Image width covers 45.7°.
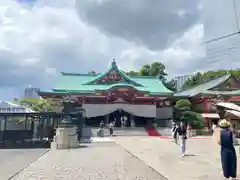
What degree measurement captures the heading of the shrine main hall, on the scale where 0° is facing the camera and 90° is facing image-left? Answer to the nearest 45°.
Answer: approximately 0°

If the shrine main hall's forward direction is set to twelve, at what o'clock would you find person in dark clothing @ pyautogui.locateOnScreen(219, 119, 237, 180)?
The person in dark clothing is roughly at 12 o'clock from the shrine main hall.

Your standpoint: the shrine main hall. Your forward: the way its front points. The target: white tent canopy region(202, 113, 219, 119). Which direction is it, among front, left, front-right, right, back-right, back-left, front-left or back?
left

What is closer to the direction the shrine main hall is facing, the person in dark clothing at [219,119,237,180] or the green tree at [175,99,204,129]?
the person in dark clothing

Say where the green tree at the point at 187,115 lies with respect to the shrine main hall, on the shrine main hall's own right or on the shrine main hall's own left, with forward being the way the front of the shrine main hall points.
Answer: on the shrine main hall's own left

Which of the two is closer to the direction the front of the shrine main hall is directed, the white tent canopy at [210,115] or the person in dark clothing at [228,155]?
the person in dark clothing
